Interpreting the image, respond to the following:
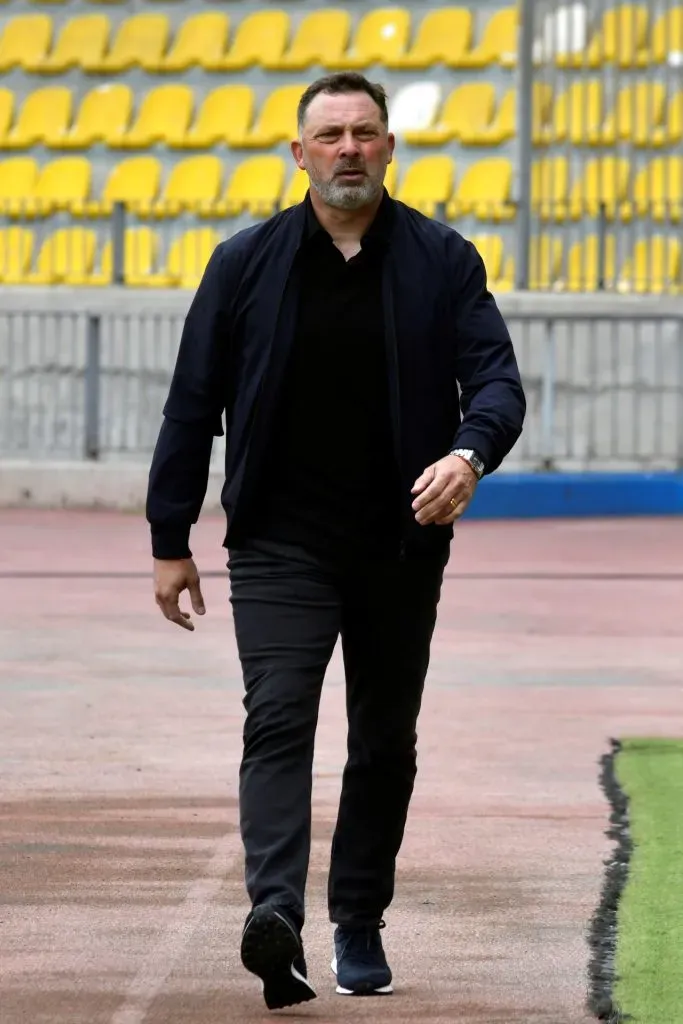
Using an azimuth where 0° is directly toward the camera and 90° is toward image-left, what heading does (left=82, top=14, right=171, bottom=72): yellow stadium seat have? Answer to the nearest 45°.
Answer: approximately 45°

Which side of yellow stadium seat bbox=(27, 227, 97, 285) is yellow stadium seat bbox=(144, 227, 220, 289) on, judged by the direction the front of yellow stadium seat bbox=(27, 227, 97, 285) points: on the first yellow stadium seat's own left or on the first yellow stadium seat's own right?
on the first yellow stadium seat's own left

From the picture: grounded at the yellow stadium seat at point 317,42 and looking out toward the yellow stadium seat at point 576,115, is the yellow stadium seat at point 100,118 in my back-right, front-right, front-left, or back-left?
back-right

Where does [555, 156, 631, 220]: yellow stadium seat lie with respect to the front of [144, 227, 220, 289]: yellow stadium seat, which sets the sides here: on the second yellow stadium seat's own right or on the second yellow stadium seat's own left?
on the second yellow stadium seat's own left

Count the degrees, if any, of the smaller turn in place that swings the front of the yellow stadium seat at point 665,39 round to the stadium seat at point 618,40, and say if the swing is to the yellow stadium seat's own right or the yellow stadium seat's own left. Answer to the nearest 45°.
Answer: approximately 45° to the yellow stadium seat's own right
